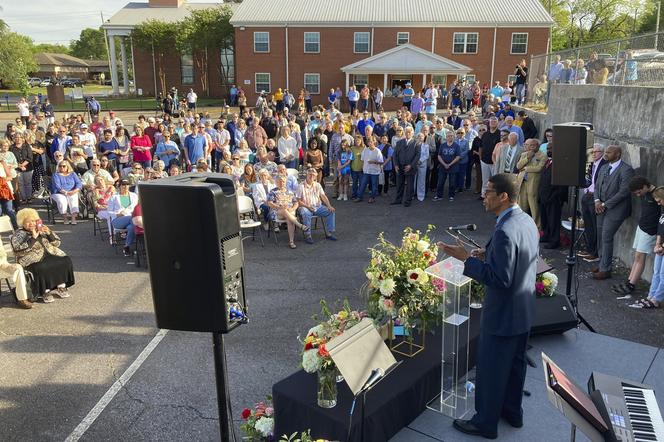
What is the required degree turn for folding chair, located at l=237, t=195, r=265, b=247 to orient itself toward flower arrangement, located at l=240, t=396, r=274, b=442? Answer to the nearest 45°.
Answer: approximately 45° to its right

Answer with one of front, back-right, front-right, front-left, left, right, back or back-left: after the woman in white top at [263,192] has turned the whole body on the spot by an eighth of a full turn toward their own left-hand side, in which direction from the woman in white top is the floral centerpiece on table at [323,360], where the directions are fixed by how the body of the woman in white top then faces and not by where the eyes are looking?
right

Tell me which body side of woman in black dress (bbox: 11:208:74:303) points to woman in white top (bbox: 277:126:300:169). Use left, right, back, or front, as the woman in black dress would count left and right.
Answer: left

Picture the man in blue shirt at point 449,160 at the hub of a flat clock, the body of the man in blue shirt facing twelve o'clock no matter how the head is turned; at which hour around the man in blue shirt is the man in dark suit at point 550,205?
The man in dark suit is roughly at 11 o'clock from the man in blue shirt.

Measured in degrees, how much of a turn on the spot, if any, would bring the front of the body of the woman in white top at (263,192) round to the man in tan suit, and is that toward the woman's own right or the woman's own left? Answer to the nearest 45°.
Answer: approximately 45° to the woman's own left

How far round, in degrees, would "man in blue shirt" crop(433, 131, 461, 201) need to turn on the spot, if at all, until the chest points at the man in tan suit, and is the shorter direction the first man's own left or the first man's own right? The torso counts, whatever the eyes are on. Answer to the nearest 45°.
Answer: approximately 45° to the first man's own left

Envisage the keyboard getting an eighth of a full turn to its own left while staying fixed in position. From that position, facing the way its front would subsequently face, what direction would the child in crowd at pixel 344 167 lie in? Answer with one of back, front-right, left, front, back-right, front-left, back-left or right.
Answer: left

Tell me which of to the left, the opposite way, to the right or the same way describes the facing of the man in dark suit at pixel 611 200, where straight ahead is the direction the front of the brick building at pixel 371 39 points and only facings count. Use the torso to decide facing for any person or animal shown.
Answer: to the right

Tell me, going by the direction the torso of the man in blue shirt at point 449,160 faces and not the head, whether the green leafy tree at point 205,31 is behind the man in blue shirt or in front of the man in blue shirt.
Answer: behind

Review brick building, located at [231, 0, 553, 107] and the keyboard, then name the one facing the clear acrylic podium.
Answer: the brick building

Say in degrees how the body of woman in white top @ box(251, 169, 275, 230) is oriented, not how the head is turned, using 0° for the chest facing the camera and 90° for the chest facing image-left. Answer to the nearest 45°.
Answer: approximately 315°

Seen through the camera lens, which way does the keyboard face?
facing to the right of the viewer

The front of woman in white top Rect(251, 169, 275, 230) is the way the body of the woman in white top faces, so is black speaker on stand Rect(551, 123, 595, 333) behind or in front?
in front

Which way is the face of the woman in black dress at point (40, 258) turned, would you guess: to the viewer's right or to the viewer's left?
to the viewer's right

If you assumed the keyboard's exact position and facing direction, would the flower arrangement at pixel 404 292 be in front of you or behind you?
behind
